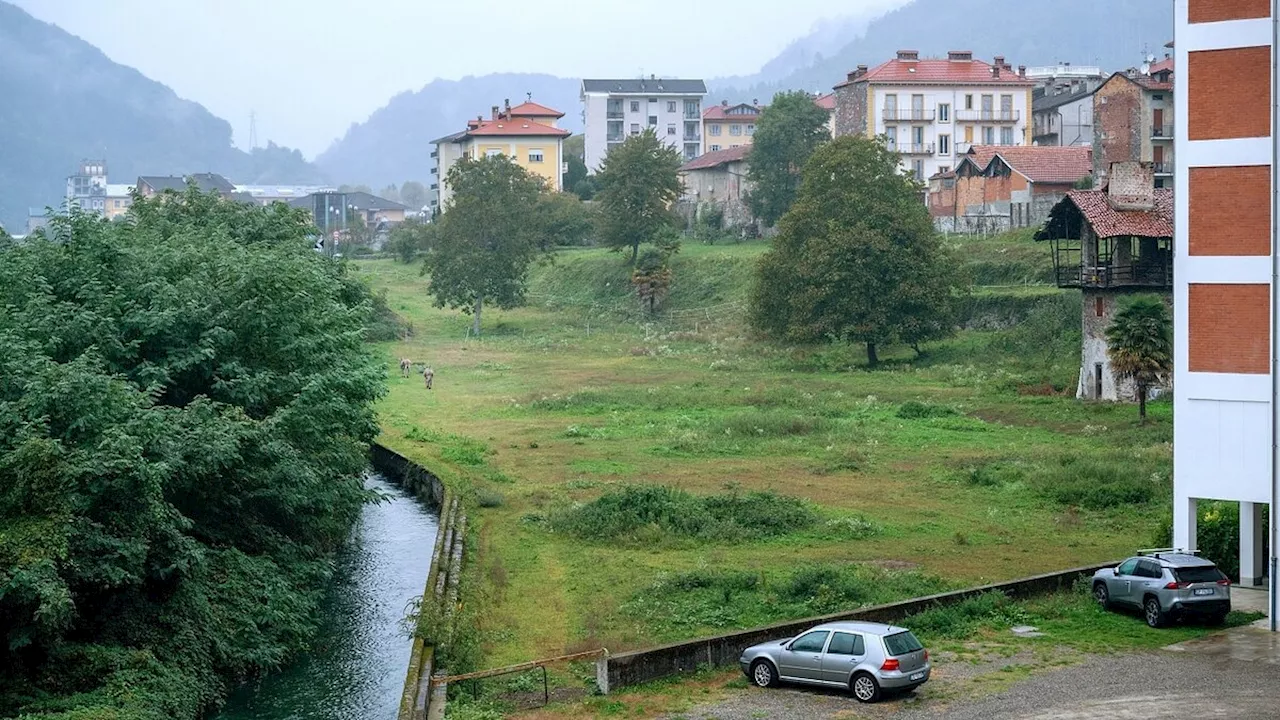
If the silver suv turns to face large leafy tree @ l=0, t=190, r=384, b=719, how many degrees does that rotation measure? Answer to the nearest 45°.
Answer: approximately 45° to its left

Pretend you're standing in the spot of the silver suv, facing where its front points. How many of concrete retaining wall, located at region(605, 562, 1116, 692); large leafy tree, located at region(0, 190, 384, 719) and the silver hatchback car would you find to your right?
0

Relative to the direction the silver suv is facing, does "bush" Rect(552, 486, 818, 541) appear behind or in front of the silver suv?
in front

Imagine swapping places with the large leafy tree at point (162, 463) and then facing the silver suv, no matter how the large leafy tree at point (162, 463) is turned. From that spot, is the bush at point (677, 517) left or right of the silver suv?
left

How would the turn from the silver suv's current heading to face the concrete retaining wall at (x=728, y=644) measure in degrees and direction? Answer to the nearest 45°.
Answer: approximately 90° to its left

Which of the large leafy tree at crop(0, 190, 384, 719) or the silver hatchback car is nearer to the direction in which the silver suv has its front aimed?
the large leafy tree

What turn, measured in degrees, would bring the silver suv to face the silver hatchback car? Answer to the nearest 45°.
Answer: approximately 90° to its left

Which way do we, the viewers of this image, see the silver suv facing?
facing away from the viewer and to the left of the viewer
